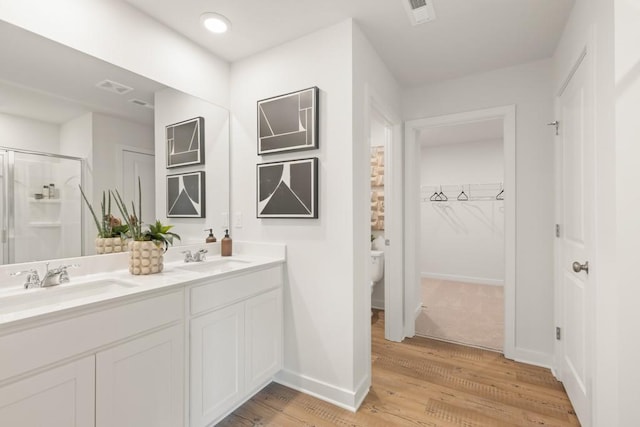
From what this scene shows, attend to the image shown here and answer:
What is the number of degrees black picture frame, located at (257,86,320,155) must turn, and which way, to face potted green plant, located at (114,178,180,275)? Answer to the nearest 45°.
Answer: approximately 45° to its right

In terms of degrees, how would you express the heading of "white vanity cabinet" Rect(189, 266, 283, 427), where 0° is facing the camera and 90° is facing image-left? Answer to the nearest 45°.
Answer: approximately 315°

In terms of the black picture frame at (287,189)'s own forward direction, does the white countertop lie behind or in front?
in front

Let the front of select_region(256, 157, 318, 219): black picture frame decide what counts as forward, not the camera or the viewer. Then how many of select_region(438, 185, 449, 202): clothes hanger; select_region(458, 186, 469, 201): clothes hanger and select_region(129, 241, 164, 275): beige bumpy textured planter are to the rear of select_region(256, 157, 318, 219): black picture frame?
2

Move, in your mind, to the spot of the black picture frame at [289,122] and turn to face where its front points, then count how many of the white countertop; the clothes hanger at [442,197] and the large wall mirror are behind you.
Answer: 1

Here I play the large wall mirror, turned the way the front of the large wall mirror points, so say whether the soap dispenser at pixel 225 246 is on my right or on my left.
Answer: on my left

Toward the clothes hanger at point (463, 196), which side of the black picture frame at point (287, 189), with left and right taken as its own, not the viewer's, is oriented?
back

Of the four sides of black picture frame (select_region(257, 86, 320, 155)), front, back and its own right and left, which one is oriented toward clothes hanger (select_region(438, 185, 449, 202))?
back

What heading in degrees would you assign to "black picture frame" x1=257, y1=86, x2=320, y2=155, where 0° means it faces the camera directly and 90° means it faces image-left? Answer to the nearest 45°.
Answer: approximately 45°

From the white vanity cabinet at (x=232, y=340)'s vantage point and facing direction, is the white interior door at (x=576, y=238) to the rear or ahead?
ahead

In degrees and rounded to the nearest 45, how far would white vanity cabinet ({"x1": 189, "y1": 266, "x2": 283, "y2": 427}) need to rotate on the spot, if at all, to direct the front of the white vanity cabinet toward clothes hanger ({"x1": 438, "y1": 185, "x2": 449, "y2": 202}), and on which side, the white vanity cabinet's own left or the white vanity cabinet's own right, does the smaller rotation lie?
approximately 90° to the white vanity cabinet's own left

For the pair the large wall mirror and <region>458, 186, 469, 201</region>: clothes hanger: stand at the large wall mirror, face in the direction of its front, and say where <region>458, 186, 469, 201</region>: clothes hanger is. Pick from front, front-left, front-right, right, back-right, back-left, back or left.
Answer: front-left
